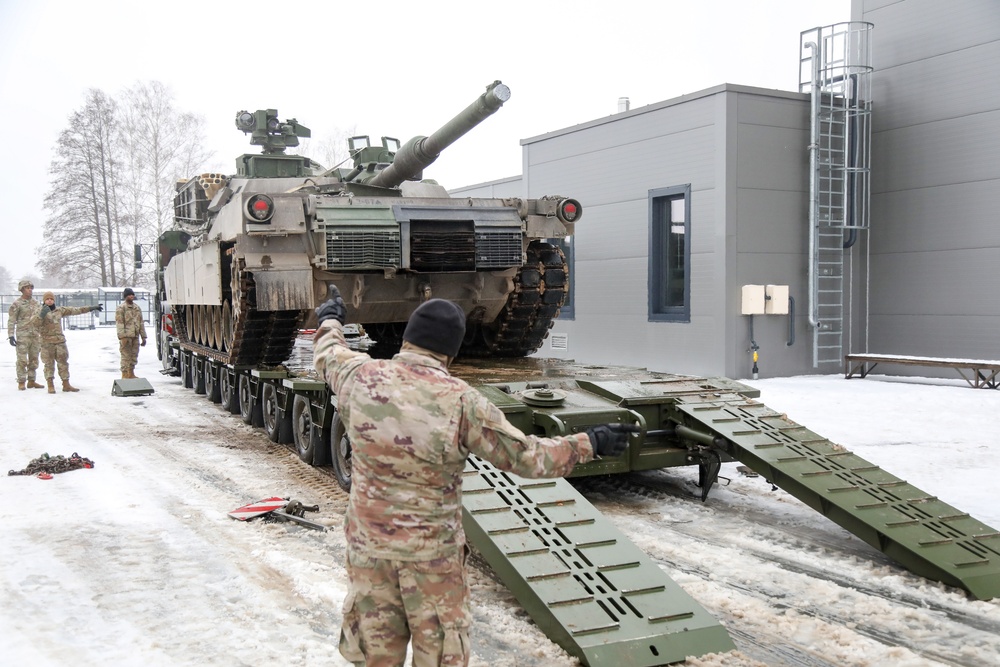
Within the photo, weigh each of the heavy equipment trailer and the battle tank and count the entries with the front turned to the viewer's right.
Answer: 0

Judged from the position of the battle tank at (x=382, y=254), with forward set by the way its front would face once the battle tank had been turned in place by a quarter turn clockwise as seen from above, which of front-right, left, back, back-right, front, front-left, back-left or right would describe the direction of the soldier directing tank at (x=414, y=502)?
back-right

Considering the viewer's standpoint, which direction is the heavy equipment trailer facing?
facing away from the viewer and to the left of the viewer

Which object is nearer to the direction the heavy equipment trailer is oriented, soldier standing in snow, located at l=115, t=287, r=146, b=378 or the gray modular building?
the soldier standing in snow

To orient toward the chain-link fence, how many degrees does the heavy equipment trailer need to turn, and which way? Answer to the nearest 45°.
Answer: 0° — it already faces it

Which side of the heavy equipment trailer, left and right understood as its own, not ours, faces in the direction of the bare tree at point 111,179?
front

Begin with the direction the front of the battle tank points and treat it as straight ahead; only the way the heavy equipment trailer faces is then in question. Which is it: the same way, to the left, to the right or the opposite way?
the same way

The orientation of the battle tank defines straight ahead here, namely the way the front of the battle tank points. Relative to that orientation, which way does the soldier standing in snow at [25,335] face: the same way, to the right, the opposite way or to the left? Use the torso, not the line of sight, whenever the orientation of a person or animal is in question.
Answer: the opposite way

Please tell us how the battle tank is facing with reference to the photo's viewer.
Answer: facing away from the viewer and to the left of the viewer

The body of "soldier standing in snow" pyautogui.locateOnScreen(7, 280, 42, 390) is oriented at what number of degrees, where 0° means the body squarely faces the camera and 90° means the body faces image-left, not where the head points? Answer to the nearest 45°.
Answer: approximately 315°
